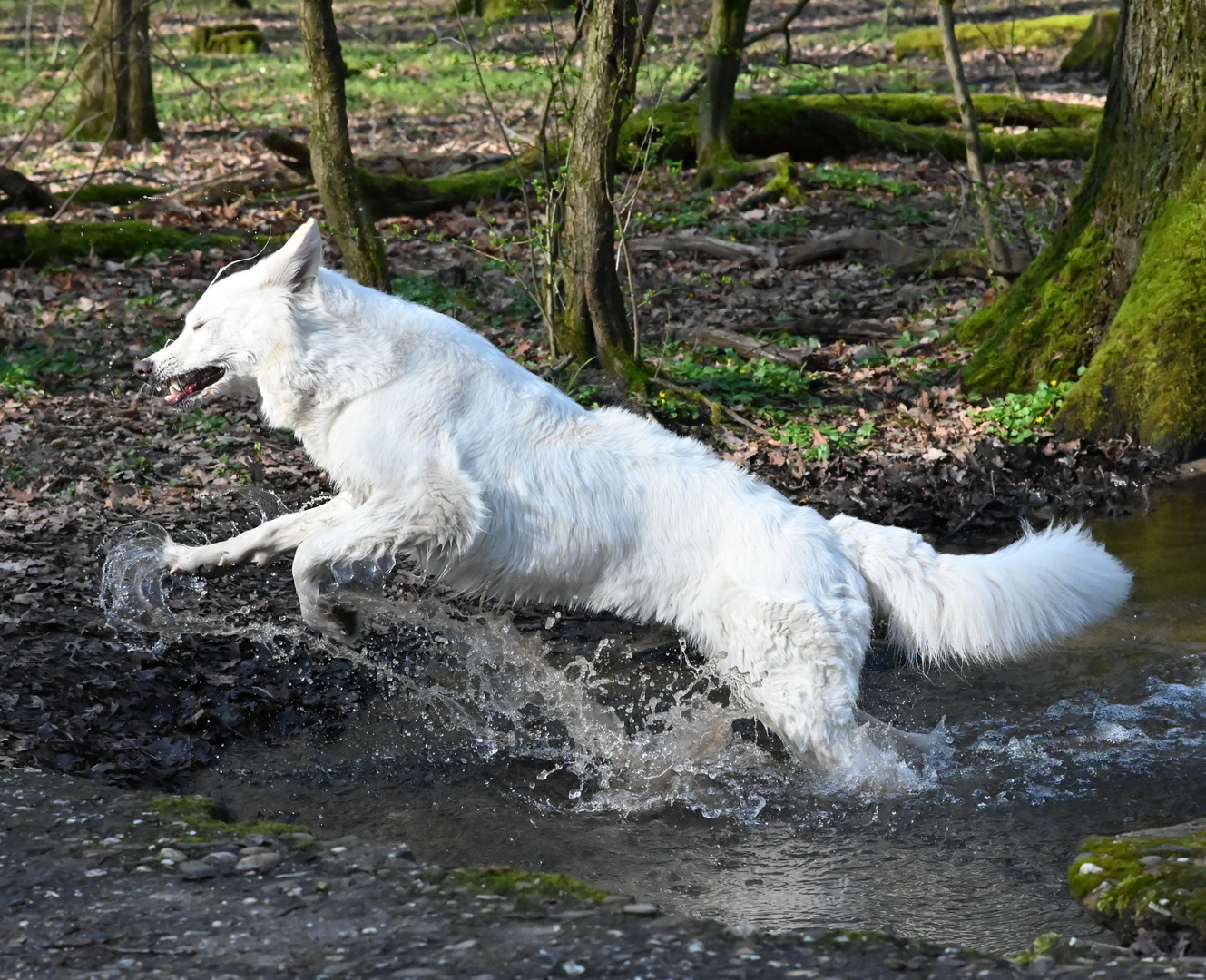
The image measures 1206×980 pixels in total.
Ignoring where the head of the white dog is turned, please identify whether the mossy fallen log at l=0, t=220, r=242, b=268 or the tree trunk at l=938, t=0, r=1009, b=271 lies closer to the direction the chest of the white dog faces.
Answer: the mossy fallen log

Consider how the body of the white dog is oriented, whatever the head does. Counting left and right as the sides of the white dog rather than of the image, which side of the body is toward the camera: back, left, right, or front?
left

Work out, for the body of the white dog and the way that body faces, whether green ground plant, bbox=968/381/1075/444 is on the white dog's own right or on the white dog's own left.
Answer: on the white dog's own right

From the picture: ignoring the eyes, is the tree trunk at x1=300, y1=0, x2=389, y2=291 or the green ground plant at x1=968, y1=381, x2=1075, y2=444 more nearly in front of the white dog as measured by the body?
the tree trunk

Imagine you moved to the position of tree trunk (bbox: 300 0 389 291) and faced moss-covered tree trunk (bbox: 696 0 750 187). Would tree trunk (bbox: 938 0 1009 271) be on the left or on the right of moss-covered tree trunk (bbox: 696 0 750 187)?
right

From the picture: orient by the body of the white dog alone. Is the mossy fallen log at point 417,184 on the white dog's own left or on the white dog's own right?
on the white dog's own right

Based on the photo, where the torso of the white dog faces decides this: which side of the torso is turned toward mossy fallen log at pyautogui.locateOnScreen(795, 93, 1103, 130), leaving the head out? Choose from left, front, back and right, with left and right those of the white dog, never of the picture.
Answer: right

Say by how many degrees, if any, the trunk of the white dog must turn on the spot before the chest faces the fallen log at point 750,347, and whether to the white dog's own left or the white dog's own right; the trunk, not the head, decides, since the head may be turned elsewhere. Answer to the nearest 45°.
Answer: approximately 90° to the white dog's own right

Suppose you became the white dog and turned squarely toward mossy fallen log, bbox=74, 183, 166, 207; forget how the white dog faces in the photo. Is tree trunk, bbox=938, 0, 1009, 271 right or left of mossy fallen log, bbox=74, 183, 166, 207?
right

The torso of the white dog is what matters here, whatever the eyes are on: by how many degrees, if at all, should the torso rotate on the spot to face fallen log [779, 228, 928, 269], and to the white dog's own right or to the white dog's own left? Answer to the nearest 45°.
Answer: approximately 90° to the white dog's own right

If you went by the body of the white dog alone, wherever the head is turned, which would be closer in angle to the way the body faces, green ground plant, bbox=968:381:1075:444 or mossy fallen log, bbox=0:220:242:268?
the mossy fallen log
